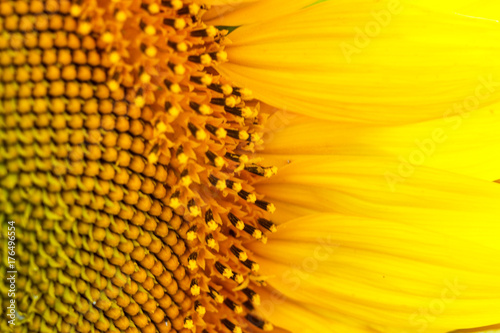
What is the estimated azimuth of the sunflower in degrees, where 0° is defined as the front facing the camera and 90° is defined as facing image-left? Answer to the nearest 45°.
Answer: approximately 0°
